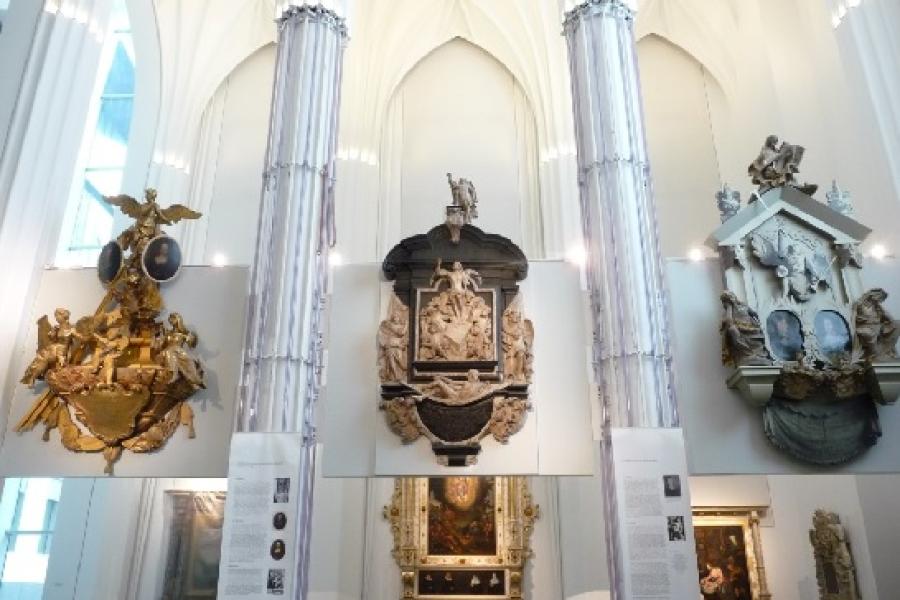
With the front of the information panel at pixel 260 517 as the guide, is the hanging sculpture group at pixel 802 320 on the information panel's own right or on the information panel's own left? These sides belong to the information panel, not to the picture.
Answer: on the information panel's own left

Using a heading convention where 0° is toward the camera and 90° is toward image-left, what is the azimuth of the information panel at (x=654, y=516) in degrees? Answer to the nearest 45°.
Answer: approximately 0°

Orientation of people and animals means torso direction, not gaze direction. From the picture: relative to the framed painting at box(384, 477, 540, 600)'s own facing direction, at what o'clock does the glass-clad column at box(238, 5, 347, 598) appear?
The glass-clad column is roughly at 1 o'clock from the framed painting.

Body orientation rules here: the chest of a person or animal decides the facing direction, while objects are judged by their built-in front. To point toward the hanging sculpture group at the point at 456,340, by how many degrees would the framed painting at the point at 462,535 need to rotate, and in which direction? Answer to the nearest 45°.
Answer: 0° — it already faces it

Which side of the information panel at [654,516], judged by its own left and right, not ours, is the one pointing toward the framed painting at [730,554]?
back

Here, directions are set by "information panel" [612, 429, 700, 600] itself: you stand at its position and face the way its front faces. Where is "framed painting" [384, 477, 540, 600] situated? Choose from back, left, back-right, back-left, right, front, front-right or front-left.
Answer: back-right

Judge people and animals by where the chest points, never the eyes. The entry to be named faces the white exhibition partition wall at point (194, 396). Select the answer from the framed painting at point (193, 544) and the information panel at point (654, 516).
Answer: the framed painting

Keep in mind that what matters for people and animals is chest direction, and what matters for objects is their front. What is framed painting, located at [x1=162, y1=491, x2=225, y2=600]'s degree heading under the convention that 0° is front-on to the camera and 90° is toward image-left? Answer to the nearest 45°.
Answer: approximately 0°
